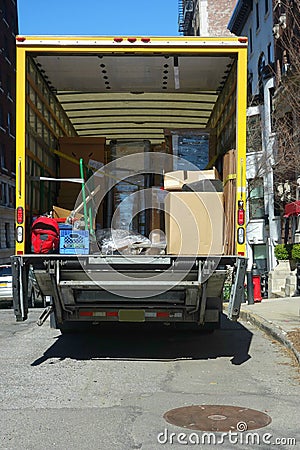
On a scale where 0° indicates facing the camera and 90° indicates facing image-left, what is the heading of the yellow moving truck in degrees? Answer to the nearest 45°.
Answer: approximately 180°
